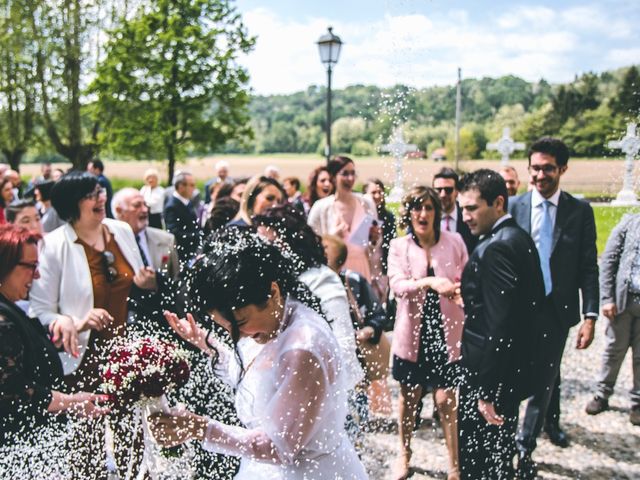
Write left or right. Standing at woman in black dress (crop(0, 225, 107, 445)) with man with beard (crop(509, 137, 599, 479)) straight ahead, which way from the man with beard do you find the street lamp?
left

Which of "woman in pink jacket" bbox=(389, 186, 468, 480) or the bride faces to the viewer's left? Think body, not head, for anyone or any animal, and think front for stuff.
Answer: the bride

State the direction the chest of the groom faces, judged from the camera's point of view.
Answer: to the viewer's left

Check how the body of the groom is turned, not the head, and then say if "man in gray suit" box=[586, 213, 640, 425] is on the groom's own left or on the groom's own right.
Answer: on the groom's own right

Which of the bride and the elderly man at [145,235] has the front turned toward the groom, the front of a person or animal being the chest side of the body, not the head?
the elderly man

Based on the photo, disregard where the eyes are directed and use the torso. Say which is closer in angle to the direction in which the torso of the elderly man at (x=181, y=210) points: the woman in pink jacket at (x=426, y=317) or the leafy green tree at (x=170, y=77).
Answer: the woman in pink jacket

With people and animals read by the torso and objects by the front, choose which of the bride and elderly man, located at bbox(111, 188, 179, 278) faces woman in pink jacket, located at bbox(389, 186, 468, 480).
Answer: the elderly man

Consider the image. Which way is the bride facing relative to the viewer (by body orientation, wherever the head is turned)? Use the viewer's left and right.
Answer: facing to the left of the viewer

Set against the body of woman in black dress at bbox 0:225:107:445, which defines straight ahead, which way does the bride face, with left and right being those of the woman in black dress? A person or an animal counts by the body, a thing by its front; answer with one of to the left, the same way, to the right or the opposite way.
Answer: the opposite way

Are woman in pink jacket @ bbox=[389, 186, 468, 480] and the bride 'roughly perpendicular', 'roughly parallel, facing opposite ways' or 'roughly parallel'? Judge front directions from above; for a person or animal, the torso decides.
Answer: roughly perpendicular
